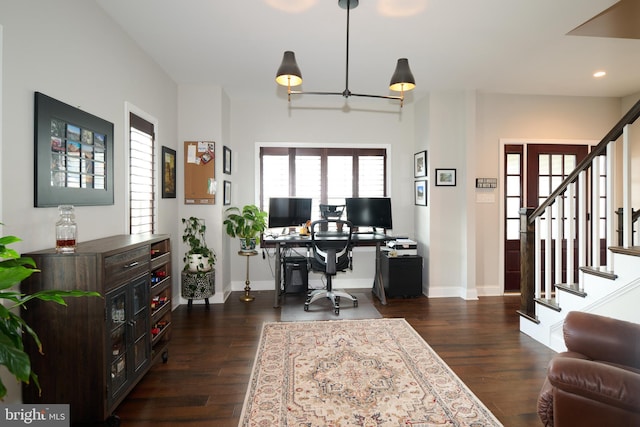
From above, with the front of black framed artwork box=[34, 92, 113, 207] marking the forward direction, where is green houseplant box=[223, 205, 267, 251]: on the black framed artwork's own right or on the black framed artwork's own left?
on the black framed artwork's own left

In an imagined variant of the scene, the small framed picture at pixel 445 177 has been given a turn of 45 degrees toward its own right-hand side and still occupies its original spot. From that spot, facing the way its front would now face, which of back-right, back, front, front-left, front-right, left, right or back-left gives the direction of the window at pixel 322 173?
front-right

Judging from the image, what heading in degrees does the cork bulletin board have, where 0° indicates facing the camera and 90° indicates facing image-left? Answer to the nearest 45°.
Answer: approximately 0°

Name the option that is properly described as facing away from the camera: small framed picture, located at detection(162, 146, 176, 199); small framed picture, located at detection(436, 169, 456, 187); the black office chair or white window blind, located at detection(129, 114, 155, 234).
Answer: the black office chair

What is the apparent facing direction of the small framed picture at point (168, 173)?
to the viewer's right

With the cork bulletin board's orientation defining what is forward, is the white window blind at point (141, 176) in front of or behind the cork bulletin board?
in front

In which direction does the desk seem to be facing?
toward the camera

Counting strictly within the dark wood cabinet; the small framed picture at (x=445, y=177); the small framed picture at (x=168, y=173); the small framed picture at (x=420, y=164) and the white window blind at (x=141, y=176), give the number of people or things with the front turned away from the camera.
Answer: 0

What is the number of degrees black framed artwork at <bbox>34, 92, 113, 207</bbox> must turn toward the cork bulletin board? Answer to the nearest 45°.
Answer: approximately 90° to its left

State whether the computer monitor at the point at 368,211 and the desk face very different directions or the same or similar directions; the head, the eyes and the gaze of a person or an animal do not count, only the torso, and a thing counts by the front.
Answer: same or similar directions

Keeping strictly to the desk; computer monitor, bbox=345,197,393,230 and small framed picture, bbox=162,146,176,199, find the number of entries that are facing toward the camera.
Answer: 2

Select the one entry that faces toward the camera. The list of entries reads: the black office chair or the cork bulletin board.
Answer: the cork bulletin board

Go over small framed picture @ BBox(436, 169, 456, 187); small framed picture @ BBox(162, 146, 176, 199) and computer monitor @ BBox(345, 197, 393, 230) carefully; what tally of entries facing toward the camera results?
2

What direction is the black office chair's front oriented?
away from the camera

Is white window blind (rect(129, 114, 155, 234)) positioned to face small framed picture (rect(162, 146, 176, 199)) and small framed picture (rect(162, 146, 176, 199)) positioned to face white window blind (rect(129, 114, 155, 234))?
no

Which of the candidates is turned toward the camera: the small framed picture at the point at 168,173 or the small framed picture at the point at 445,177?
the small framed picture at the point at 445,177
